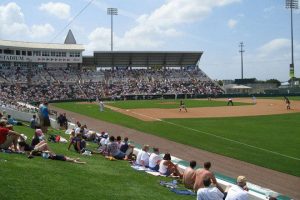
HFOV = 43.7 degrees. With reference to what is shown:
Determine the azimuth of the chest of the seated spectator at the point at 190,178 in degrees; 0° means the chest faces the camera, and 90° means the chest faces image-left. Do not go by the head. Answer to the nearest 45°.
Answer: approximately 225°

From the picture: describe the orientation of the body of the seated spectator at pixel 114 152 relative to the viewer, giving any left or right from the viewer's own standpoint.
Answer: facing away from the viewer and to the right of the viewer

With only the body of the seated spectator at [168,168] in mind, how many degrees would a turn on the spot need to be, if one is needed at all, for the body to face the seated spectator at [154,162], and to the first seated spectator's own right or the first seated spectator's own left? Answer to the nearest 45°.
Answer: approximately 90° to the first seated spectator's own left

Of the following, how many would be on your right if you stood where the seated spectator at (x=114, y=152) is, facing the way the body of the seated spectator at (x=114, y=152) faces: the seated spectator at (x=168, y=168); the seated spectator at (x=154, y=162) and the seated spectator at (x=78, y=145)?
2

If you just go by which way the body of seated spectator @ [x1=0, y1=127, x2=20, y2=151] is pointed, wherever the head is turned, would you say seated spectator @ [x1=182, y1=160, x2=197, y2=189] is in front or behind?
in front

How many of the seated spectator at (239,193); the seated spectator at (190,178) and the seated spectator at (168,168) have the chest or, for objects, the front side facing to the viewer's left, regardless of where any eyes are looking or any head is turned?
0

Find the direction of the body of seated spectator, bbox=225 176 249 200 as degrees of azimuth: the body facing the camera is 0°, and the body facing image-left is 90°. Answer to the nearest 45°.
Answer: approximately 225°

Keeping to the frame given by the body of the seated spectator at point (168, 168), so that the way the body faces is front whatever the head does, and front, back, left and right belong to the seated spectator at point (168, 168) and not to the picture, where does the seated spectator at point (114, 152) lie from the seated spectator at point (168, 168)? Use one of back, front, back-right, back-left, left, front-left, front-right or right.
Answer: left

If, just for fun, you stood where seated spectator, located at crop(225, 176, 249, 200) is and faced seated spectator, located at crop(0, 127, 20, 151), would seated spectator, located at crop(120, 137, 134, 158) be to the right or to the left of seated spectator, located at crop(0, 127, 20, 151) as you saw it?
right

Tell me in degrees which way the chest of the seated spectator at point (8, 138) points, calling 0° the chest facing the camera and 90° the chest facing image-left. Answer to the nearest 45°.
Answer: approximately 270°

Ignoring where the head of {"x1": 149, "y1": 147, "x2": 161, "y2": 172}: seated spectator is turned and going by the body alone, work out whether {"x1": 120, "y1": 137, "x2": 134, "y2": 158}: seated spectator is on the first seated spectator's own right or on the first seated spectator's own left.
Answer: on the first seated spectator's own left
